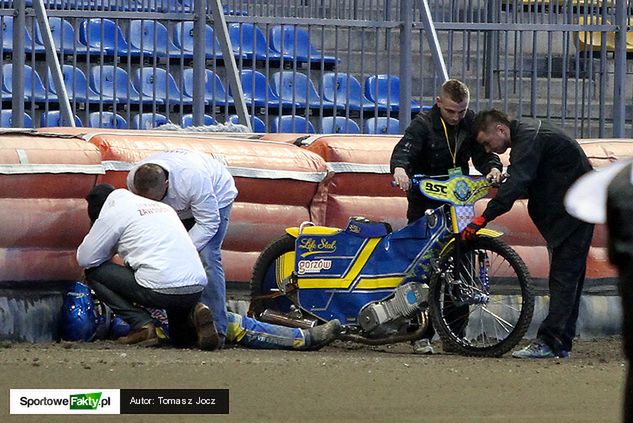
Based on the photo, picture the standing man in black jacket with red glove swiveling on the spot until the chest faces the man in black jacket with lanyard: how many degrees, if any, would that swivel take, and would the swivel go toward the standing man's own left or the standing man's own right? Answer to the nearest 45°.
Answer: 0° — they already face them

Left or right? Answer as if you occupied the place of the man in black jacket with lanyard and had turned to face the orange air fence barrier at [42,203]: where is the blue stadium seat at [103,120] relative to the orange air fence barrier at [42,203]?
right

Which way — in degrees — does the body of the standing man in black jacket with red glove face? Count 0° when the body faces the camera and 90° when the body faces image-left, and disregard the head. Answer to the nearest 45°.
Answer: approximately 90°

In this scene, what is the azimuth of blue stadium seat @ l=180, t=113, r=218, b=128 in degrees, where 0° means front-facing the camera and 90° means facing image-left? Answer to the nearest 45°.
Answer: approximately 315°

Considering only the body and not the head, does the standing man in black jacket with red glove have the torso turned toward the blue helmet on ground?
yes

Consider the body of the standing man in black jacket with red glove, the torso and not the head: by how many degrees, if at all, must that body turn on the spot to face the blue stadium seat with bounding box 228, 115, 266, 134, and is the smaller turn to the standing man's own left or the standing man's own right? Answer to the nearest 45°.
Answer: approximately 45° to the standing man's own right

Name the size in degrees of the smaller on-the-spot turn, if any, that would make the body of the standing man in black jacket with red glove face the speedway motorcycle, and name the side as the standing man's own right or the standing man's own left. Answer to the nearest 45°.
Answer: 0° — they already face it

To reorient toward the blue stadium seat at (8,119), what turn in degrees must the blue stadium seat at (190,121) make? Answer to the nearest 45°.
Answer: approximately 135° to its right

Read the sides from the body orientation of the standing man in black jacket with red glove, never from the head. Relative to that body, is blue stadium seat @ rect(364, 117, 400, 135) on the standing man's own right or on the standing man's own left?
on the standing man's own right

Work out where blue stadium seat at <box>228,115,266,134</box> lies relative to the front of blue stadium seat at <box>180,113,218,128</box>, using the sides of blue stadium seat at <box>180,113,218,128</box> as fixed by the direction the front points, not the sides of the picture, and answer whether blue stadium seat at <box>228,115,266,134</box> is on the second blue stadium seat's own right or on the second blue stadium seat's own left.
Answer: on the second blue stadium seat's own left

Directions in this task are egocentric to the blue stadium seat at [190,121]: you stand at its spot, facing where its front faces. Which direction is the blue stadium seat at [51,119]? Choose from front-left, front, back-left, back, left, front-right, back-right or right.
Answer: back-right

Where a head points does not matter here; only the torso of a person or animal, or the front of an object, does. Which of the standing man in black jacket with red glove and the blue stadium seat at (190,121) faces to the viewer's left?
the standing man in black jacket with red glove

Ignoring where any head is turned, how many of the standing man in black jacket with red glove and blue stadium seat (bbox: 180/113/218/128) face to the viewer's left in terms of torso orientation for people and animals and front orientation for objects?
1
